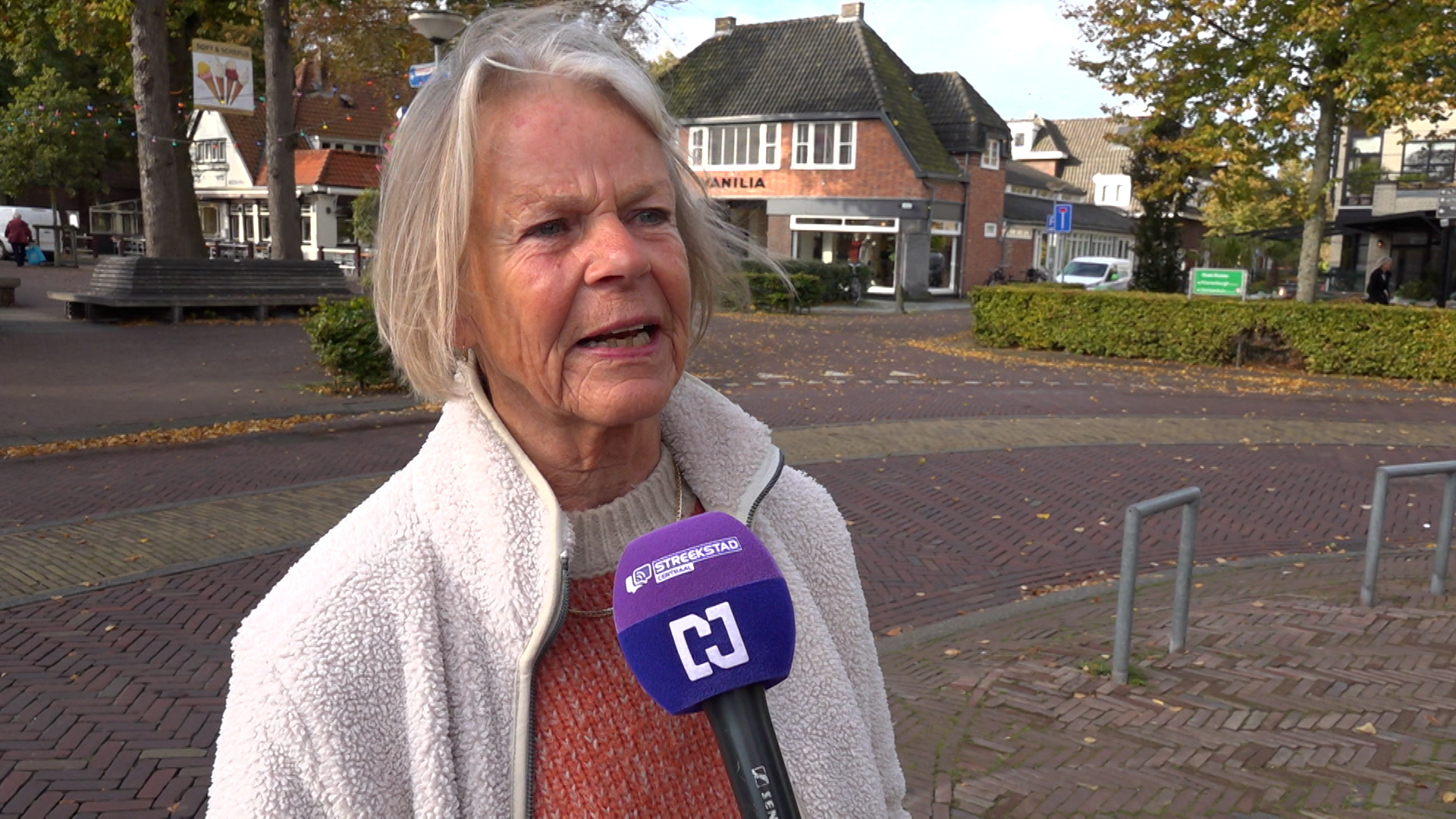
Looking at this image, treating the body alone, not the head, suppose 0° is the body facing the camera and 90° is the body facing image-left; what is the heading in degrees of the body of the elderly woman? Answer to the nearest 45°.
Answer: approximately 315°

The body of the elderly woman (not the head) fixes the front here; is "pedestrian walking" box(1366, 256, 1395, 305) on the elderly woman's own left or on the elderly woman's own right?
on the elderly woman's own left

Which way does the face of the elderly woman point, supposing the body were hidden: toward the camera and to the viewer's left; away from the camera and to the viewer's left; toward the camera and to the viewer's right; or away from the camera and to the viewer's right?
toward the camera and to the viewer's right

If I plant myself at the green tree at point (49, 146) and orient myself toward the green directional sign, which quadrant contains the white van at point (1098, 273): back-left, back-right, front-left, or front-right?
front-left

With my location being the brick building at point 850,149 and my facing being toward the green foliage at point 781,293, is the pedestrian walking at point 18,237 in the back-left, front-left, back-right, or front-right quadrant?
front-right

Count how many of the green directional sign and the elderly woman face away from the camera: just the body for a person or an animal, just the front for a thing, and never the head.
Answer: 0

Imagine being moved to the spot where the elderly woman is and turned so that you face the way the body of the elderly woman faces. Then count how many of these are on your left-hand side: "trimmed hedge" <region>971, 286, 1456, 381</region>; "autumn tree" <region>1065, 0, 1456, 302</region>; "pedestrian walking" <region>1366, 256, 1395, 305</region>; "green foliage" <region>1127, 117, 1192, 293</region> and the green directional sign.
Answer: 5

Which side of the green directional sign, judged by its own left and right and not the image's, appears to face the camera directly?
front

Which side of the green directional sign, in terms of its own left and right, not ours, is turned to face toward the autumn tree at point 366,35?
right

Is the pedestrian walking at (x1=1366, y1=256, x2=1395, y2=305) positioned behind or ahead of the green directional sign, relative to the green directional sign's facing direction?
behind
